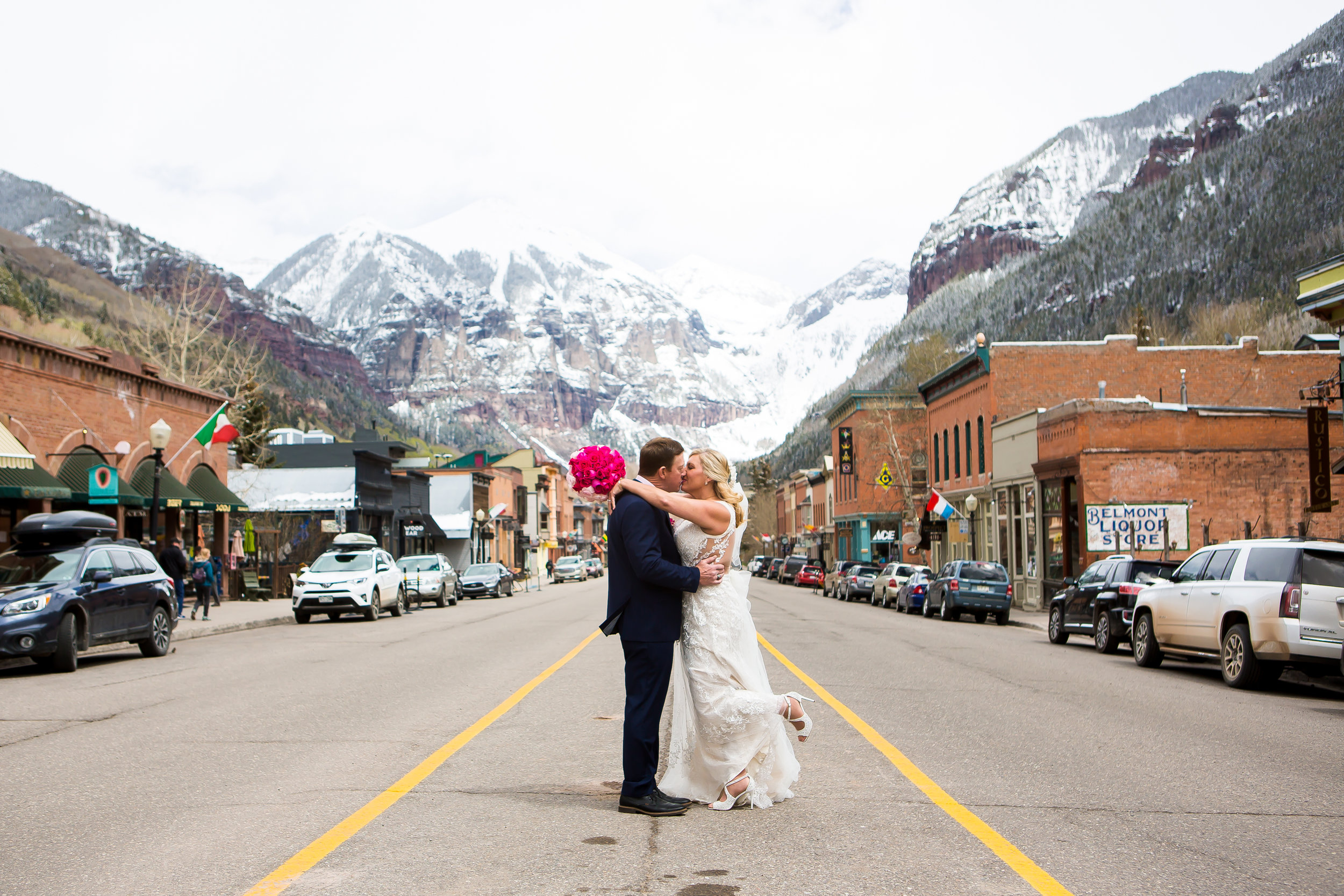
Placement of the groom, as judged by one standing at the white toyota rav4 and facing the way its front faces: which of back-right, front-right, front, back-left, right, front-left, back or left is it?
front-left

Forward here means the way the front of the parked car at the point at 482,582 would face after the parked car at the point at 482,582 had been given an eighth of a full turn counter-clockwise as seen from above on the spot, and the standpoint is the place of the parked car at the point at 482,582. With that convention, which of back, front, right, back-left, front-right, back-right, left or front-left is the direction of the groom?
front

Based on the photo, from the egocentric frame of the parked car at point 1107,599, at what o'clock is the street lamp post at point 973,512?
The street lamp post is roughly at 1 o'clock from the parked car.

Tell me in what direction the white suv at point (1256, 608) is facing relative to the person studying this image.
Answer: facing away from the viewer and to the left of the viewer

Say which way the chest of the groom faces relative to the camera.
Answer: to the viewer's right

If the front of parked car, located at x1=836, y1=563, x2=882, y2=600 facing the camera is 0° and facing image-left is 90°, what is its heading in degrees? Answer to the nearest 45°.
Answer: approximately 135°

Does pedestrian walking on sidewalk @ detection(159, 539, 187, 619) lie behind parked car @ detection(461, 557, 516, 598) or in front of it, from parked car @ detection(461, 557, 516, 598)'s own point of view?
in front

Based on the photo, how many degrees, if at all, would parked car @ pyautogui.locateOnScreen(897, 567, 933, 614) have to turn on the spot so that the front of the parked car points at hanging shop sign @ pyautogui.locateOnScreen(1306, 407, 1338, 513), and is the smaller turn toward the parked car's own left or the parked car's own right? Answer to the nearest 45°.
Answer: approximately 180°

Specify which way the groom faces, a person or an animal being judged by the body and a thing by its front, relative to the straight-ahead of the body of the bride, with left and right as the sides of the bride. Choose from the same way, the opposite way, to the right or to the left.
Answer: the opposite way

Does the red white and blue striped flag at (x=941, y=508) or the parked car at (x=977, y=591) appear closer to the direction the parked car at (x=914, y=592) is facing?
the red white and blue striped flag

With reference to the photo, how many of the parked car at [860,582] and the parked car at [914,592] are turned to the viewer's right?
0

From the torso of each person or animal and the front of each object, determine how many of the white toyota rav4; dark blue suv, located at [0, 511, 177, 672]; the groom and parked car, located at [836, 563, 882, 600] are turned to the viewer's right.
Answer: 1

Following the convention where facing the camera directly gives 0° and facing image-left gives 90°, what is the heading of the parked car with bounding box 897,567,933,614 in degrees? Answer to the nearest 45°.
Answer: approximately 135°

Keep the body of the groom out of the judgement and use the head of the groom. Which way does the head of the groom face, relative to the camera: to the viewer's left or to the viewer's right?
to the viewer's right

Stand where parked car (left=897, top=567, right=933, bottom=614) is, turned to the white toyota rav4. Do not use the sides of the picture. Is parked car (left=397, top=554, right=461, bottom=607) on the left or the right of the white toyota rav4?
right
